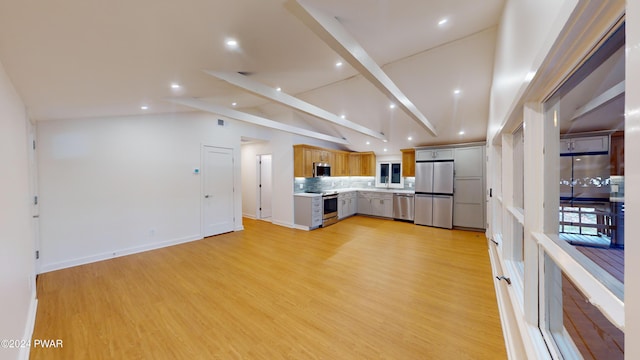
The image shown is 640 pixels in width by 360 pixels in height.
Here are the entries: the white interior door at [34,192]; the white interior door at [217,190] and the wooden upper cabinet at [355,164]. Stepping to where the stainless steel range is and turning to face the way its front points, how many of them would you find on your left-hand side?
1

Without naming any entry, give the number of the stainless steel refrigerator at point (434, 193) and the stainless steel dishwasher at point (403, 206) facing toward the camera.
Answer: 2

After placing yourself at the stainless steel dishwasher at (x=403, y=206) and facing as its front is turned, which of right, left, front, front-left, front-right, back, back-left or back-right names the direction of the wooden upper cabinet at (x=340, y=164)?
right

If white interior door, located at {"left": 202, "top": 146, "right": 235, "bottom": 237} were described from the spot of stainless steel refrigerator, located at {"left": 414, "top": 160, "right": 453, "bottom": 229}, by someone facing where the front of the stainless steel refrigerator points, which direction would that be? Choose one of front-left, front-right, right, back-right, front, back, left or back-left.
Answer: front-right

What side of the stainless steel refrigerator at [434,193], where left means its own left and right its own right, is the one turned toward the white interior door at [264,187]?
right

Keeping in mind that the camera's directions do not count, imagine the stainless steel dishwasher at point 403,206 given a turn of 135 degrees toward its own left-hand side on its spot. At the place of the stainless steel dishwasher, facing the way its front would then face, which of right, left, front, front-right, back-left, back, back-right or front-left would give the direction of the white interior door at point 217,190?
back

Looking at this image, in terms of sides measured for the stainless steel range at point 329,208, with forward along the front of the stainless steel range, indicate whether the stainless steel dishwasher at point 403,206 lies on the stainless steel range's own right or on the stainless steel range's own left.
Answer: on the stainless steel range's own left

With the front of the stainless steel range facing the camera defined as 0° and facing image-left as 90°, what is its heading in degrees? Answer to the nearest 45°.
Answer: approximately 315°

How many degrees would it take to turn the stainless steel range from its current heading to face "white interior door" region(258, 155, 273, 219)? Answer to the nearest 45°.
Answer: approximately 135° to its right

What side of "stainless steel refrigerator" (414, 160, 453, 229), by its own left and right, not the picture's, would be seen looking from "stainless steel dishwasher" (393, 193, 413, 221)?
right

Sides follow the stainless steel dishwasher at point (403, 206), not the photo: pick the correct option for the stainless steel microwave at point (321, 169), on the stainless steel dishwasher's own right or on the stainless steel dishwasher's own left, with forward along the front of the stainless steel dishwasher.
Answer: on the stainless steel dishwasher's own right
